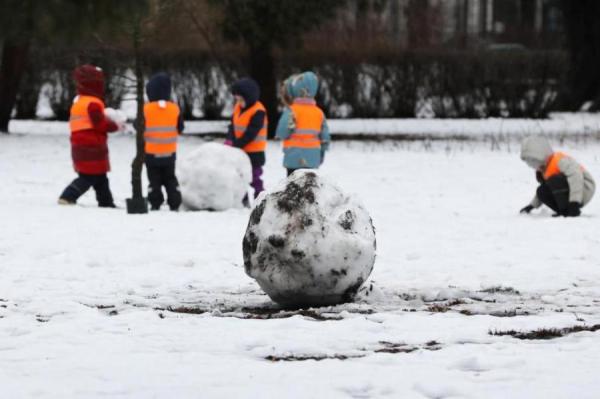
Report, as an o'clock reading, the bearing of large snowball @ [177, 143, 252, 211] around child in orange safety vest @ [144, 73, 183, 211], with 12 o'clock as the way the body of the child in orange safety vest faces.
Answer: The large snowball is roughly at 4 o'clock from the child in orange safety vest.

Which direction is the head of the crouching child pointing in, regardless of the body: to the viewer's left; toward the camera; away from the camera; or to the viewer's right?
to the viewer's left

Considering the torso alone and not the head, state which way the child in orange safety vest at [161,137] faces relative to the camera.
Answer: away from the camera

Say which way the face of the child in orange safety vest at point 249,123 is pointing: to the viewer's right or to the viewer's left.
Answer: to the viewer's left

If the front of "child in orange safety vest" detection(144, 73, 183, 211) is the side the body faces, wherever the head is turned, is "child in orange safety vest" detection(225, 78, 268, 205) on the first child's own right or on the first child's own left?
on the first child's own right

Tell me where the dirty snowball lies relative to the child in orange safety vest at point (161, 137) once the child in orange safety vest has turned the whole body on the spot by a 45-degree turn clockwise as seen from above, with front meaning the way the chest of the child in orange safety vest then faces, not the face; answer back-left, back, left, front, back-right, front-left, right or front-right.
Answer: back-right

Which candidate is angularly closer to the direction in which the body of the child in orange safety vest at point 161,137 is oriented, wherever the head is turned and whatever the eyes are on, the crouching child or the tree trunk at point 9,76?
the tree trunk

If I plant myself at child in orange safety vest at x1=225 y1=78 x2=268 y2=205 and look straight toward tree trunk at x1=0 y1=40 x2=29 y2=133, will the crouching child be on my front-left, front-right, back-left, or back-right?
back-right

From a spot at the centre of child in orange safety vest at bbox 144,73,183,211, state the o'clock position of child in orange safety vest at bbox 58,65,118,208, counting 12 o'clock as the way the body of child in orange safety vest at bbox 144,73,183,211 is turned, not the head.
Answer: child in orange safety vest at bbox 58,65,118,208 is roughly at 9 o'clock from child in orange safety vest at bbox 144,73,183,211.

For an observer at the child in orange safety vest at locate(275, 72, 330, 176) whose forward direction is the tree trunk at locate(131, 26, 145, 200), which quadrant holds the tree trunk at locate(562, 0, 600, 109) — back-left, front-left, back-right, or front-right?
back-right

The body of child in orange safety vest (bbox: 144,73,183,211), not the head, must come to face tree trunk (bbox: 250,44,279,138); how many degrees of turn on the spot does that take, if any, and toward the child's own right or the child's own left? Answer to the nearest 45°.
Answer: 0° — they already face it

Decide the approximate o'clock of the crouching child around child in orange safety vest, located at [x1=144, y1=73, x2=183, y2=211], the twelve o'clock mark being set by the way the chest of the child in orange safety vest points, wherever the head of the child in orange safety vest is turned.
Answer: The crouching child is roughly at 4 o'clock from the child in orange safety vest.

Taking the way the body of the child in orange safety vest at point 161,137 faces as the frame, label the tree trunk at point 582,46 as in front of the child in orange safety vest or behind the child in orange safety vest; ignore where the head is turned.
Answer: in front

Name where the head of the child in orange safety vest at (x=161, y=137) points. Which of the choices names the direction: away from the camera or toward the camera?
away from the camera
